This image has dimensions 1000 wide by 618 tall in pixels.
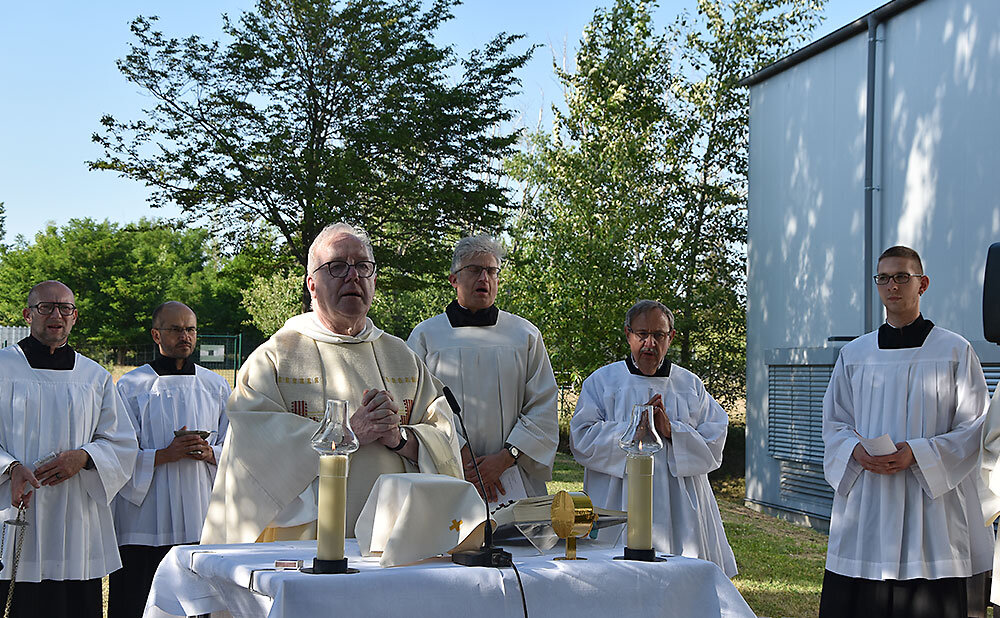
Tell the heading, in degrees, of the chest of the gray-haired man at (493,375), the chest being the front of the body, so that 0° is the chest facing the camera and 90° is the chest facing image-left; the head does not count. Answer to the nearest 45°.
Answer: approximately 0°

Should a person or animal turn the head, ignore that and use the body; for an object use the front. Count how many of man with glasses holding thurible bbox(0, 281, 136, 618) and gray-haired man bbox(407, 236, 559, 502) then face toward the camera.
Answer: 2

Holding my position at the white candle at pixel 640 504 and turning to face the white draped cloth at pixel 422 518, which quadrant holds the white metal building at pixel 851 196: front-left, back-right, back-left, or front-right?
back-right

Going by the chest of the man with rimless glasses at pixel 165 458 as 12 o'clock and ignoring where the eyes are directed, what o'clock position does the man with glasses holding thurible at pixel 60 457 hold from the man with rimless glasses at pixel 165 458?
the man with glasses holding thurible at pixel 60 457 is roughly at 3 o'clock from the man with rimless glasses at pixel 165 458.

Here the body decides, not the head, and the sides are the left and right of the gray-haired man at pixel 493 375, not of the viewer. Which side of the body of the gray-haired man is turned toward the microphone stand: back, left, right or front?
front

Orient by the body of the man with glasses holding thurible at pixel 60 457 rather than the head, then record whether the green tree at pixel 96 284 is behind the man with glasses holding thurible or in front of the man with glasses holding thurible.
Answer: behind

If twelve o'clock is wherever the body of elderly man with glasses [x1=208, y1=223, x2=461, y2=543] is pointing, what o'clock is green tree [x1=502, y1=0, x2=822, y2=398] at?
The green tree is roughly at 8 o'clock from the elderly man with glasses.

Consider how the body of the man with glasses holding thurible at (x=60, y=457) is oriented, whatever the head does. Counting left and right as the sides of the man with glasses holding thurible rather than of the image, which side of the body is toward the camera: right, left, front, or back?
front

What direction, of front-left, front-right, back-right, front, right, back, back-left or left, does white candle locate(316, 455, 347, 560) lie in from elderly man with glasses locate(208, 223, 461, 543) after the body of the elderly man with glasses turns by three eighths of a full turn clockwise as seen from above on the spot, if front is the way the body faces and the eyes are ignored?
left

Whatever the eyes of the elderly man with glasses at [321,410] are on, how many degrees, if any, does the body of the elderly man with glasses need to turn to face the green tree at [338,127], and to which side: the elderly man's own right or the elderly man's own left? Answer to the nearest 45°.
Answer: approximately 135° to the elderly man's own left

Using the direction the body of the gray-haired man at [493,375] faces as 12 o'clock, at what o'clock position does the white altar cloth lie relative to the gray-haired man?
The white altar cloth is roughly at 12 o'clock from the gray-haired man.

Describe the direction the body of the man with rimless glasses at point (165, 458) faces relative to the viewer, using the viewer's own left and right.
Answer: facing the viewer and to the right of the viewer

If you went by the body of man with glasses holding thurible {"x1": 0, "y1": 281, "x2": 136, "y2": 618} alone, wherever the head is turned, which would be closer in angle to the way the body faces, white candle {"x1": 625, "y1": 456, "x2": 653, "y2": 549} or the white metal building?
the white candle
